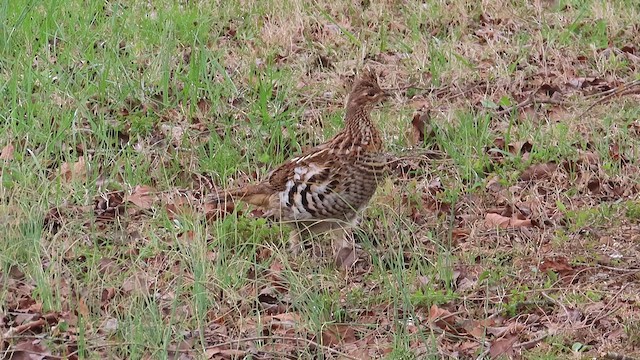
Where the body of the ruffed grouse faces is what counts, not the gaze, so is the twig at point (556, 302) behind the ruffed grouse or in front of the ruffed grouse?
in front

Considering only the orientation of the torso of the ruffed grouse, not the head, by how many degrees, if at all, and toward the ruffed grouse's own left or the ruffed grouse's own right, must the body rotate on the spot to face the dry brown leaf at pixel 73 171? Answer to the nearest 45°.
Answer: approximately 180°

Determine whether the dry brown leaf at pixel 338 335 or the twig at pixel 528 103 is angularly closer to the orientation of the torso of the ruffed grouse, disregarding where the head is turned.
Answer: the twig

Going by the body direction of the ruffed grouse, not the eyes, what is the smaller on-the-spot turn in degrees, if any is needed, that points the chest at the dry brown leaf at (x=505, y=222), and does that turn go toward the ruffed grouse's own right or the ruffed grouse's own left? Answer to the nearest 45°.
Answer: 0° — it already faces it

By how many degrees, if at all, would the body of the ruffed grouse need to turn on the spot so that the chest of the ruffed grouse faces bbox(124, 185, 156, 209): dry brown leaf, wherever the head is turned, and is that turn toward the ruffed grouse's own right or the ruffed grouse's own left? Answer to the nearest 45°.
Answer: approximately 180°

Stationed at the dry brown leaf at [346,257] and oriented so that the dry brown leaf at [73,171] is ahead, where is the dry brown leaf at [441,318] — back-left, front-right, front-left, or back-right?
back-left

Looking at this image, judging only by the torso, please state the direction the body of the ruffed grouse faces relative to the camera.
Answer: to the viewer's right

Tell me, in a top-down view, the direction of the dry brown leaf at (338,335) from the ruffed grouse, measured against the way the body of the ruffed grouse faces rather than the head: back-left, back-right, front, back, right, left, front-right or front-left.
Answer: right

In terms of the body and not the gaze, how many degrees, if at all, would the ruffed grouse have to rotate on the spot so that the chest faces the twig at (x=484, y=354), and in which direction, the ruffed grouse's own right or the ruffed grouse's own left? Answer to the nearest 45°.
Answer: approximately 45° to the ruffed grouse's own right
